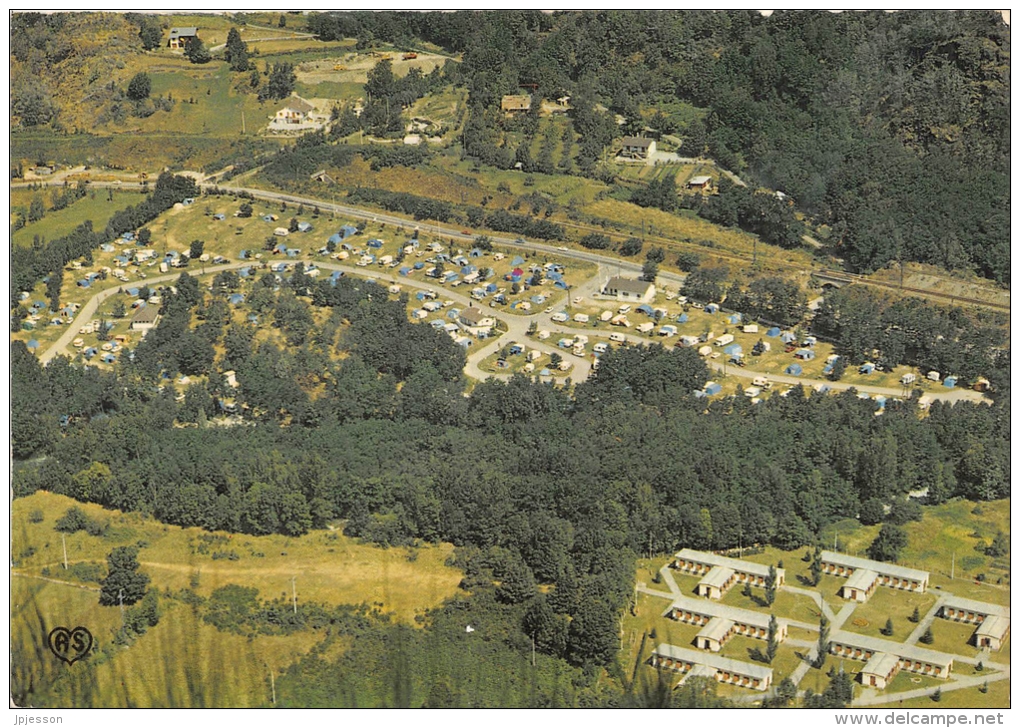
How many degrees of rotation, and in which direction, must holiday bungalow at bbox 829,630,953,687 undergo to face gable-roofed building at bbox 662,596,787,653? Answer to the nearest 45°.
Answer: approximately 90° to its right

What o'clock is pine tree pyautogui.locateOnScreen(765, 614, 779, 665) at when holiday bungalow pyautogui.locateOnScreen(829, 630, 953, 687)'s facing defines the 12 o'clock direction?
The pine tree is roughly at 3 o'clock from the holiday bungalow.

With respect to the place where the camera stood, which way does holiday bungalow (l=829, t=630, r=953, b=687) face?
facing the viewer

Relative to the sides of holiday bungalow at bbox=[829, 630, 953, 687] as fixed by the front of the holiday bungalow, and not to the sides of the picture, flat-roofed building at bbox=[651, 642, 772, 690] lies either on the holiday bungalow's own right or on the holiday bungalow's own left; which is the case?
on the holiday bungalow's own right

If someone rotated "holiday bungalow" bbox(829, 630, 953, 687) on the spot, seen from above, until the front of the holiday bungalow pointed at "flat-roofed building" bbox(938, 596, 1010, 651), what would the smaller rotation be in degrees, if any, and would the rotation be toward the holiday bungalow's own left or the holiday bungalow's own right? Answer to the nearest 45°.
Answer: approximately 135° to the holiday bungalow's own left

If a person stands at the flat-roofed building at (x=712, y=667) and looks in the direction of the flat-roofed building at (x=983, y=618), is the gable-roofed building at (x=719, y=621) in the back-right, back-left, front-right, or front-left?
front-left

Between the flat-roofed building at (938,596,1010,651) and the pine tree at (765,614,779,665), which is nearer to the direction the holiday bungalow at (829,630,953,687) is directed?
the pine tree
